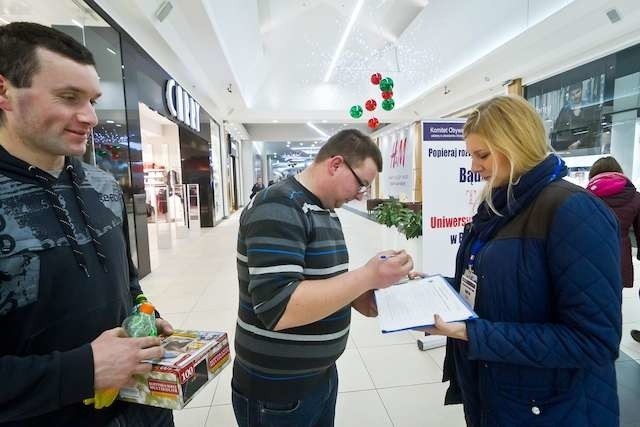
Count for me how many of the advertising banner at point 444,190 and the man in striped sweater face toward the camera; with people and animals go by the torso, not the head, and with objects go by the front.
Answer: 1

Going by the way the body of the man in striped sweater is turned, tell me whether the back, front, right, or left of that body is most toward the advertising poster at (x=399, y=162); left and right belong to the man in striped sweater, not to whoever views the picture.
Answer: left

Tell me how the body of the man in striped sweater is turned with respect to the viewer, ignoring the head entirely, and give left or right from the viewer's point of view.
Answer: facing to the right of the viewer

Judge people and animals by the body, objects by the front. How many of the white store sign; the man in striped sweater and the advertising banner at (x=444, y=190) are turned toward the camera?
1

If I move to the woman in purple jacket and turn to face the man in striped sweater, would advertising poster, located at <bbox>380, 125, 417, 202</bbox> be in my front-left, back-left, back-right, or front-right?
back-right

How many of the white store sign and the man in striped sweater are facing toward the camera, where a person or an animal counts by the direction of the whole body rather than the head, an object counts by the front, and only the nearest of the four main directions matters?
0

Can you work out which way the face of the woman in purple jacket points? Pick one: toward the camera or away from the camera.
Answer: away from the camera

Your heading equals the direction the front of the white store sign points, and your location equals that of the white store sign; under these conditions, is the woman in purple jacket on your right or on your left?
on your right

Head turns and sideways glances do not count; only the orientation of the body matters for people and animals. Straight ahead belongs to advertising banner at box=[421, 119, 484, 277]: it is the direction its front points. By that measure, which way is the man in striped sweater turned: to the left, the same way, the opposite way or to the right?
to the left

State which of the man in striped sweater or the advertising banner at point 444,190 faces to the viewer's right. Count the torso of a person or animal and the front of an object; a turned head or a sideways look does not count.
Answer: the man in striped sweater

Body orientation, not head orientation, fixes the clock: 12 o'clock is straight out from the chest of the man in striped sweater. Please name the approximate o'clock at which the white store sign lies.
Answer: The white store sign is roughly at 8 o'clock from the man in striped sweater.

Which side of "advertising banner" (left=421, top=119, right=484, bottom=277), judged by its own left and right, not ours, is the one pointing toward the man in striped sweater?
front
